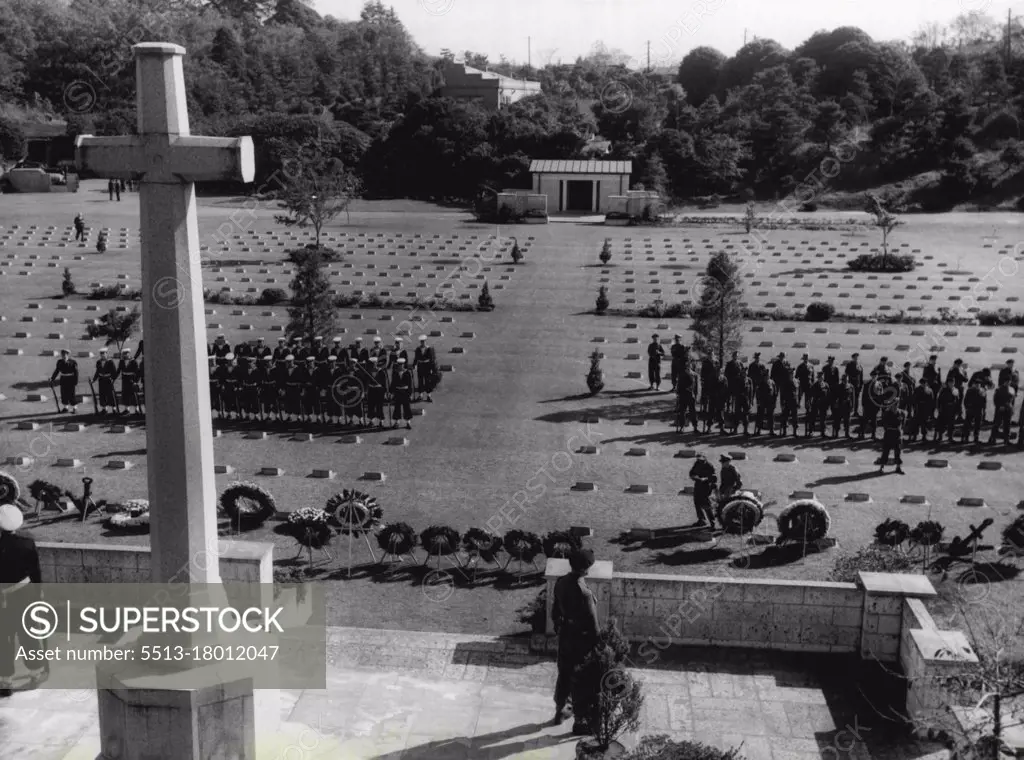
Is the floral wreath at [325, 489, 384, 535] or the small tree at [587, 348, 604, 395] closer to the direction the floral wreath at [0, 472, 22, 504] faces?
the floral wreath

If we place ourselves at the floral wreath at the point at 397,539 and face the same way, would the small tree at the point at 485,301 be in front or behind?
behind

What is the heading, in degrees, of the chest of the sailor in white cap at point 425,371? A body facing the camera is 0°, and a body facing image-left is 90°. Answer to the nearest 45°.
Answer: approximately 0°

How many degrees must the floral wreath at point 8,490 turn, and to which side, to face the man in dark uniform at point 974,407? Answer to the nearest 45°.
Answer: approximately 90° to its left

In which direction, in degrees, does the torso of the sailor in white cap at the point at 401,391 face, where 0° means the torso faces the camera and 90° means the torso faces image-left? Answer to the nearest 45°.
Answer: approximately 0°

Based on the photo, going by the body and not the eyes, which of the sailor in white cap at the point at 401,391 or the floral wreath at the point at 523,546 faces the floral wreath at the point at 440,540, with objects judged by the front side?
the sailor in white cap

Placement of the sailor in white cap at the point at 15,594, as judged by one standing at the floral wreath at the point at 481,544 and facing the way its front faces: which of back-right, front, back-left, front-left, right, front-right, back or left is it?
front-right

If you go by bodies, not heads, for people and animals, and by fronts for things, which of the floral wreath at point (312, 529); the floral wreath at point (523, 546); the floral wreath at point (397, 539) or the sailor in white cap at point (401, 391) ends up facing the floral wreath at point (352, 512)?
the sailor in white cap

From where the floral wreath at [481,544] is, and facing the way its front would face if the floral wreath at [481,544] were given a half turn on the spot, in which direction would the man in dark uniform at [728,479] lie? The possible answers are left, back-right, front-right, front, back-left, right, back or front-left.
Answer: front-right

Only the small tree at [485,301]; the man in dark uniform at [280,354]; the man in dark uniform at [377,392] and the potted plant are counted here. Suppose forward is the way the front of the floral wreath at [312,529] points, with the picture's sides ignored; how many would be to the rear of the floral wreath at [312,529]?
3

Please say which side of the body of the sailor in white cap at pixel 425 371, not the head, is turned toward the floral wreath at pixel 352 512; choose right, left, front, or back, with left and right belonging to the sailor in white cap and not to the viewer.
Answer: front
